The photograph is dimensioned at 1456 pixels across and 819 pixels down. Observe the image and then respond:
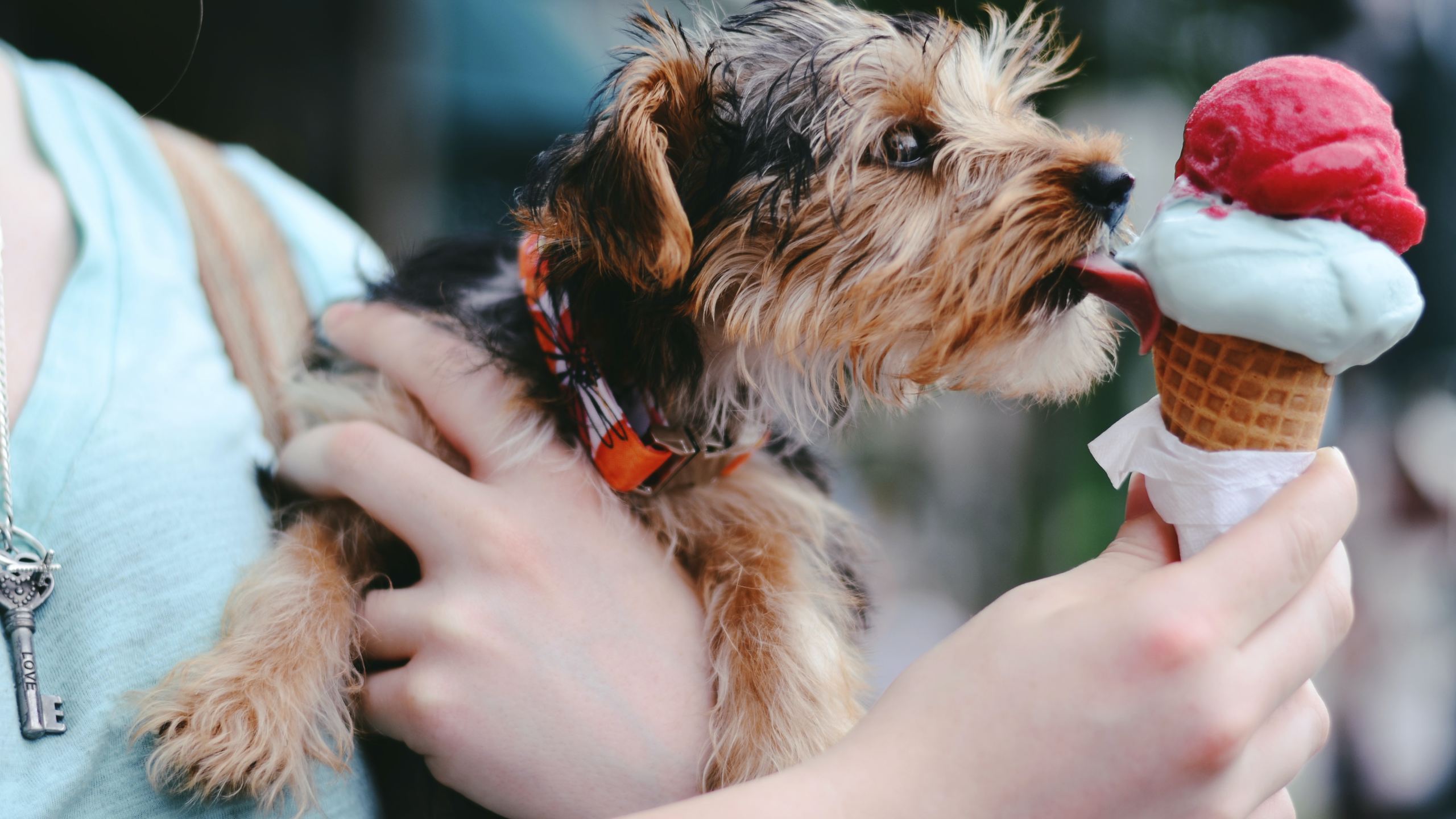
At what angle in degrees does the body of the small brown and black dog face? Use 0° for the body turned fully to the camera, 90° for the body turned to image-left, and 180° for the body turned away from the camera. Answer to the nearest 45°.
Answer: approximately 270°
